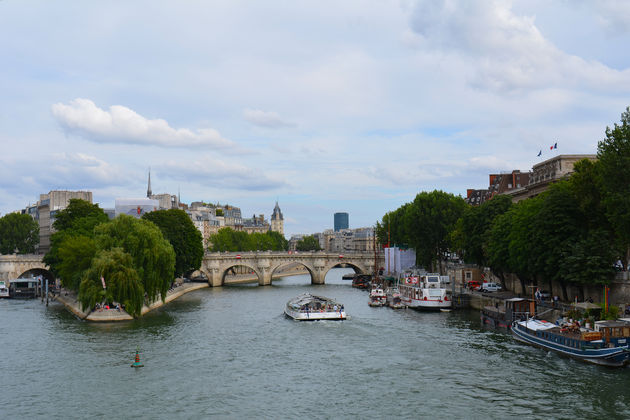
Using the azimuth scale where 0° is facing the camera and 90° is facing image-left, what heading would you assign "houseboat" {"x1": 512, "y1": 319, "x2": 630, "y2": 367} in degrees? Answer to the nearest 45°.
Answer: approximately 135°
